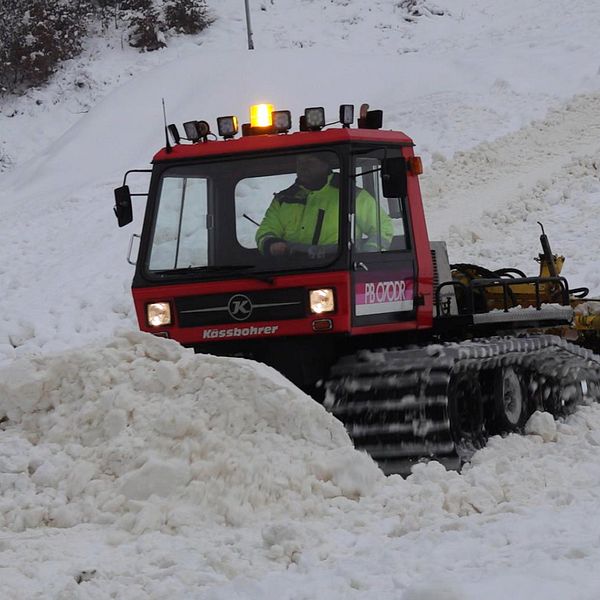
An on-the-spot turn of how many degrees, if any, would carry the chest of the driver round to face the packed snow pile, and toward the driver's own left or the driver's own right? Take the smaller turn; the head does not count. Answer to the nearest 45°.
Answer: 0° — they already face it

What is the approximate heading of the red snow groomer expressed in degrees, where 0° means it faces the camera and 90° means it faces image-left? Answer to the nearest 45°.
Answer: approximately 45°

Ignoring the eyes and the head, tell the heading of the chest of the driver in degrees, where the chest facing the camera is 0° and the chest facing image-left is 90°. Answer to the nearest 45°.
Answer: approximately 45°

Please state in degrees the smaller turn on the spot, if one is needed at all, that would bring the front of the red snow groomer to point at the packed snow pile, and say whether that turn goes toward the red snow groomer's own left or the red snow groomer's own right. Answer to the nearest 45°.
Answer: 0° — it already faces it
